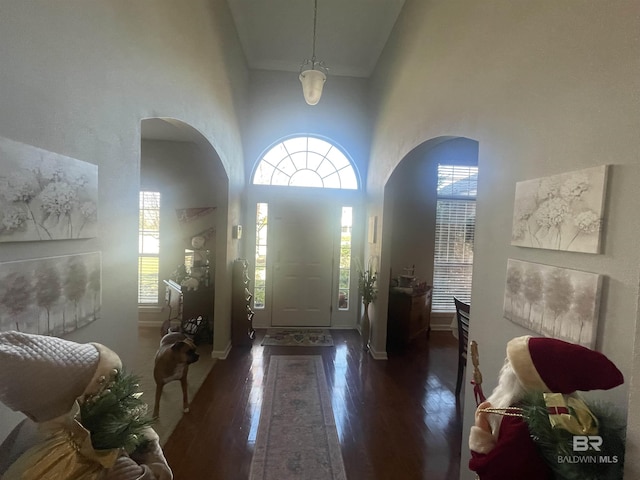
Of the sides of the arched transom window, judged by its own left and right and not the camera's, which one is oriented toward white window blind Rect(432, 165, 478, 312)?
left

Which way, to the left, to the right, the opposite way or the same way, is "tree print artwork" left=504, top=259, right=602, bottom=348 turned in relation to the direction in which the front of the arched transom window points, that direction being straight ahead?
to the right

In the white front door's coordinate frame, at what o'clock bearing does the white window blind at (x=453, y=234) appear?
The white window blind is roughly at 9 o'clock from the white front door.

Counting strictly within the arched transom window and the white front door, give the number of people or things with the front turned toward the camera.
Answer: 2

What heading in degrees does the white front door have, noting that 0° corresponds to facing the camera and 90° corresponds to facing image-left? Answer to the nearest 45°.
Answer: approximately 0°
